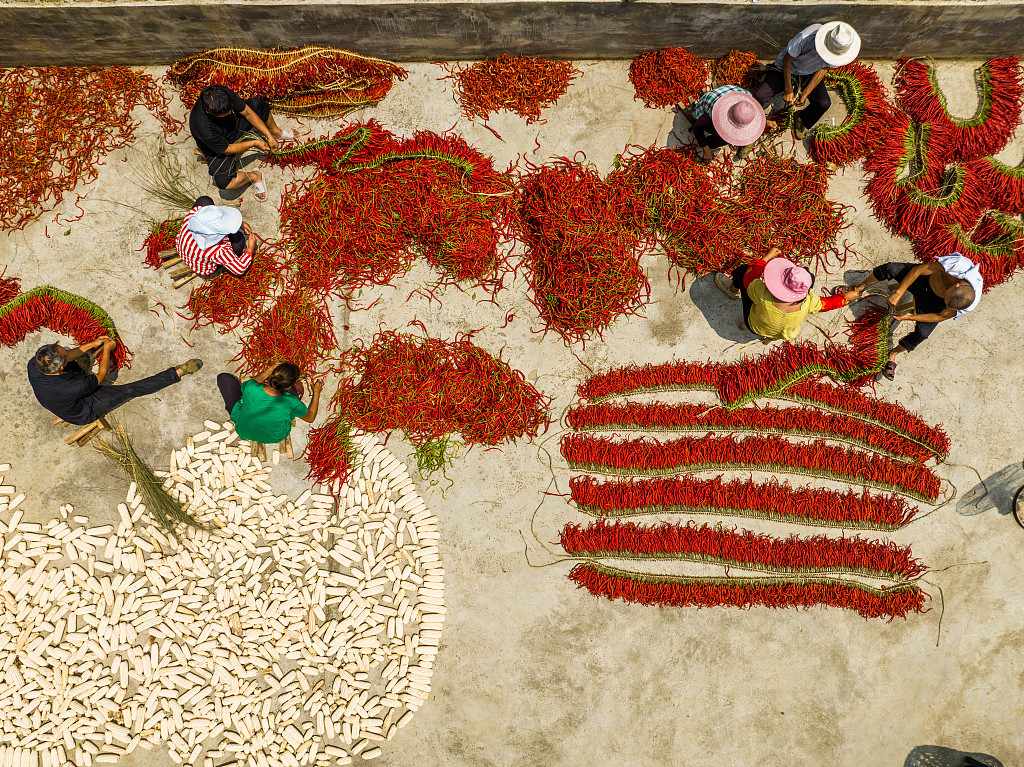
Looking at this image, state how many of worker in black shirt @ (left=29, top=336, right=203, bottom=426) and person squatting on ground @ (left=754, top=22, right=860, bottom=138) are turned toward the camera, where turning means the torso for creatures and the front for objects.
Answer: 1

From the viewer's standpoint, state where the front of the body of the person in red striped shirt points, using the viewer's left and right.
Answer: facing away from the viewer and to the right of the viewer

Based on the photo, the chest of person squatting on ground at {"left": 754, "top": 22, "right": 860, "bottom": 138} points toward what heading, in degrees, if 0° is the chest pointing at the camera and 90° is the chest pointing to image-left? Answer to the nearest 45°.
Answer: approximately 0°

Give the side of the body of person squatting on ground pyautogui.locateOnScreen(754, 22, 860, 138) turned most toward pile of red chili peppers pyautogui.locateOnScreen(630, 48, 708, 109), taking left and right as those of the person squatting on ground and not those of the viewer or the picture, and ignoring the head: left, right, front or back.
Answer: right

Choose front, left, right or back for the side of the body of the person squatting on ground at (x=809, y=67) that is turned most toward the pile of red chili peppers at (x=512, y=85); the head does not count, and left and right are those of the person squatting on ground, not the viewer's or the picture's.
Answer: right

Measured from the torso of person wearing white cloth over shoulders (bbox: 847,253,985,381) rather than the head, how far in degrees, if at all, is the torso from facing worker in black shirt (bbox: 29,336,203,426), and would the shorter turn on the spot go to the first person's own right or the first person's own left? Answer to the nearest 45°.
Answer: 0° — they already face them

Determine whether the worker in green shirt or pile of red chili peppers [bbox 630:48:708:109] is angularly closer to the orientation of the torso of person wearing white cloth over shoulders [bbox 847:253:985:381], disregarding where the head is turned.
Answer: the worker in green shirt

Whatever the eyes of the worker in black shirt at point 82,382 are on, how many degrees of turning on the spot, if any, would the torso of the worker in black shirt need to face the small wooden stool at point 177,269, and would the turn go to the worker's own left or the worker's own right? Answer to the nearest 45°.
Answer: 0° — they already face it

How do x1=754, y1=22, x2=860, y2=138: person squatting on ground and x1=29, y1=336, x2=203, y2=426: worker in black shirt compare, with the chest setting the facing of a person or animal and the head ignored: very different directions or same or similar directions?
very different directions

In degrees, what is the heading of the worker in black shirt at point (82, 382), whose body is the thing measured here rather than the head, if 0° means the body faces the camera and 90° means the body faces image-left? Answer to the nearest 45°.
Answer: approximately 225°
